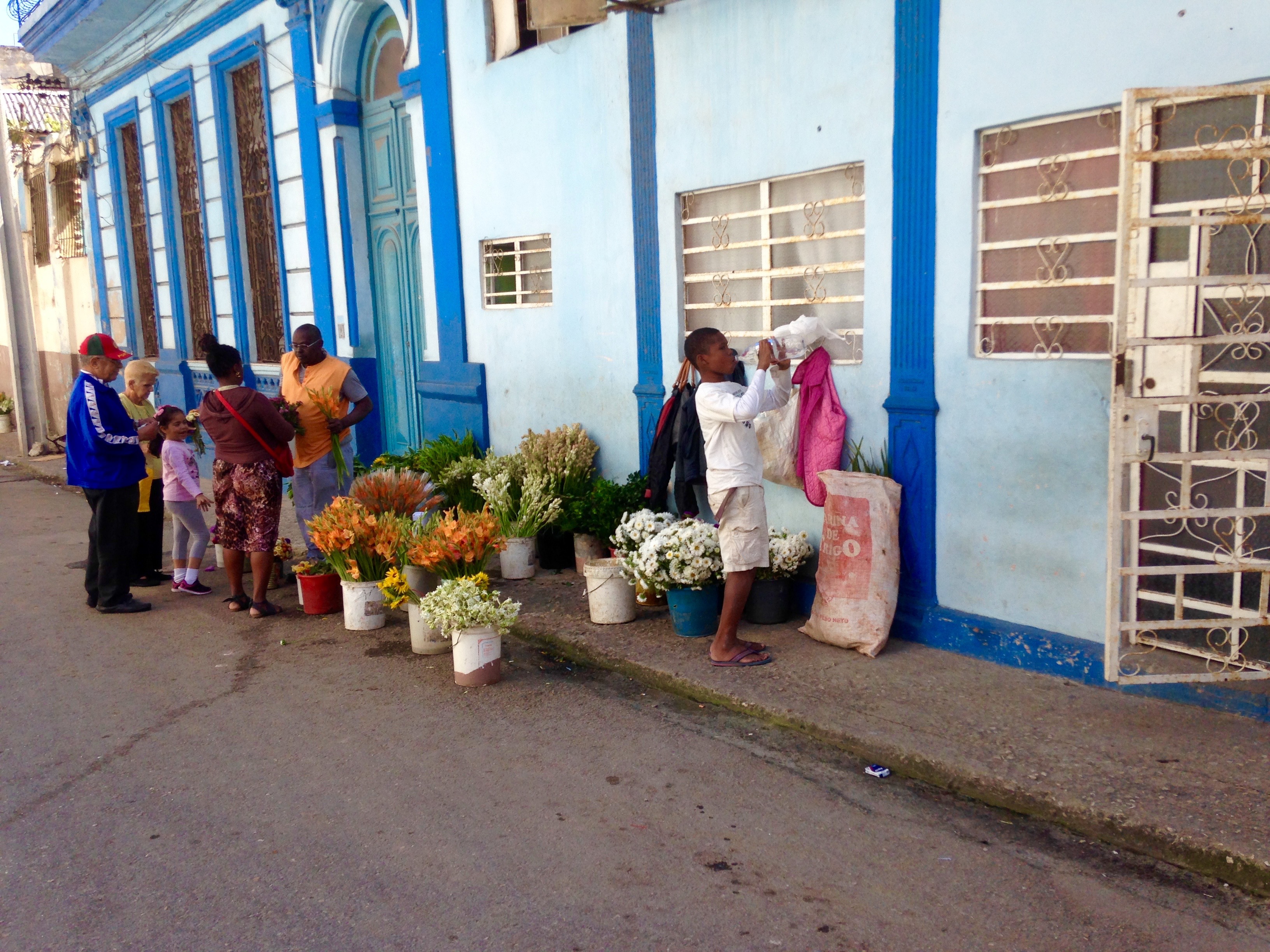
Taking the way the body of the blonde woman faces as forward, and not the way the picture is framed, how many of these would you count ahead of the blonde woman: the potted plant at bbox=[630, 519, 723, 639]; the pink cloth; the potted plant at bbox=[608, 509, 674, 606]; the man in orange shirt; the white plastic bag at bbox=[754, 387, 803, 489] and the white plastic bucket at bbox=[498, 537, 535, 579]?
6

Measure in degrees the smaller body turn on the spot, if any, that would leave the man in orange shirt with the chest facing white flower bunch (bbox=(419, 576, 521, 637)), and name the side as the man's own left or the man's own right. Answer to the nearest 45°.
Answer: approximately 45° to the man's own left

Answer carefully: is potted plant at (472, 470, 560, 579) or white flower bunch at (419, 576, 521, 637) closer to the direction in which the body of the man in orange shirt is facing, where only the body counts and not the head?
the white flower bunch

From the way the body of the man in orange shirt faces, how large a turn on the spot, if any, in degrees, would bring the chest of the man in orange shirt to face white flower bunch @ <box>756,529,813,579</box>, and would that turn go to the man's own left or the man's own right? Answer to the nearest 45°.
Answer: approximately 90° to the man's own left

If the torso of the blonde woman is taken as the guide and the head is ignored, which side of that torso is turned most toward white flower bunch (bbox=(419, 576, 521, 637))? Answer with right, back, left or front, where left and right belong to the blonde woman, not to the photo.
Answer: front

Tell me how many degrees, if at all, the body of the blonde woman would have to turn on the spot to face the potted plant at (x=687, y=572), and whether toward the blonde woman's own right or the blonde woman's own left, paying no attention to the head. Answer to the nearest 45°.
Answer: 0° — they already face it

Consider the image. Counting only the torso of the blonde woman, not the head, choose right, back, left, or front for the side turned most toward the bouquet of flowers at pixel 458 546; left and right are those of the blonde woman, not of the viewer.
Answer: front

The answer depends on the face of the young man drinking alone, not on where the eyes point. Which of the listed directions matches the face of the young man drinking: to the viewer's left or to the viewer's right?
to the viewer's right
